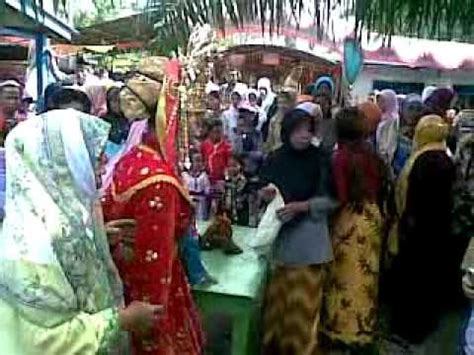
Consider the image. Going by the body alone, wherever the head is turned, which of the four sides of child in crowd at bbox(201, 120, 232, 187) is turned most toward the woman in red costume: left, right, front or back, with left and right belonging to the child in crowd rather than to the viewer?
front

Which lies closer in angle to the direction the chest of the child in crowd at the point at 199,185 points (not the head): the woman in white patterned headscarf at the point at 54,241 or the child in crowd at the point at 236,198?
the woman in white patterned headscarf

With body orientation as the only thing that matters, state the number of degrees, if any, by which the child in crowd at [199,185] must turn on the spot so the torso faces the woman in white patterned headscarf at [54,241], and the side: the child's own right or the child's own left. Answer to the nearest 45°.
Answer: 0° — they already face them

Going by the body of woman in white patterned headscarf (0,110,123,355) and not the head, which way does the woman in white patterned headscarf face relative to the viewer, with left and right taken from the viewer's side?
facing away from the viewer and to the right of the viewer

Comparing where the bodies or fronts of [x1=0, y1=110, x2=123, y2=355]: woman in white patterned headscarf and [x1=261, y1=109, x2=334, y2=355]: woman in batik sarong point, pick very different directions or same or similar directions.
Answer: very different directions

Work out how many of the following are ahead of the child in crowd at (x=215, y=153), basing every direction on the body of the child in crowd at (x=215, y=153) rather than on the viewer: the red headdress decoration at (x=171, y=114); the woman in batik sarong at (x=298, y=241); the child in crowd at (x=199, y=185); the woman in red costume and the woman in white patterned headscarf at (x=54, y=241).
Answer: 5

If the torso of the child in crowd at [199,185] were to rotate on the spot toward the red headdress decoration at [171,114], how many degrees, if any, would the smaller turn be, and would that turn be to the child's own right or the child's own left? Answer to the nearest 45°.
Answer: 0° — they already face it

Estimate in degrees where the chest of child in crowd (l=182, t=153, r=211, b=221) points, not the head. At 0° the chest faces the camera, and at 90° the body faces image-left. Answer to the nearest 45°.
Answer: approximately 0°

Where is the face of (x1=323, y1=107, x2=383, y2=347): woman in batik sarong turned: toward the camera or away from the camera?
away from the camera

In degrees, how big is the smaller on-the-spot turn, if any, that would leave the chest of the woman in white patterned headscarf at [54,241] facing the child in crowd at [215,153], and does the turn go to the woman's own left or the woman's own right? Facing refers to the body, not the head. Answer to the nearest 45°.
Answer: approximately 45° to the woman's own left
